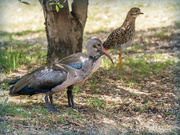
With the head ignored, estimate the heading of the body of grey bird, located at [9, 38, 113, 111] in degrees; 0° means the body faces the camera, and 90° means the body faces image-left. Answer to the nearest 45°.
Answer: approximately 270°

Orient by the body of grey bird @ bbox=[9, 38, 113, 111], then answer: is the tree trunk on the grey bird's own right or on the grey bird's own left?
on the grey bird's own left
